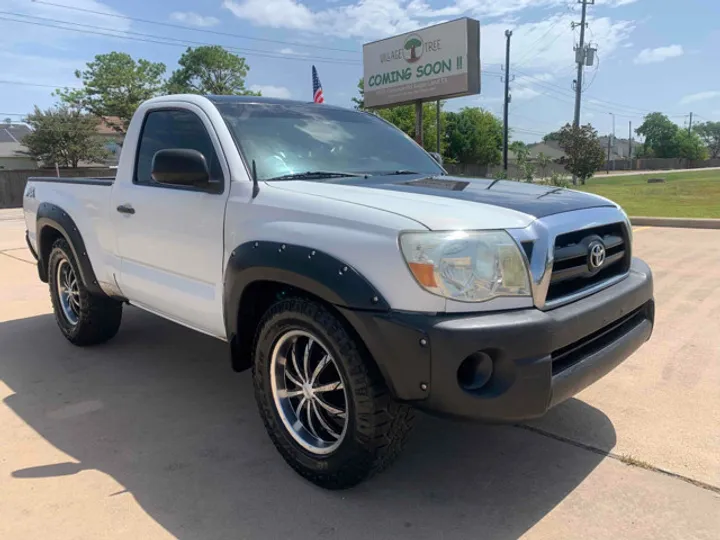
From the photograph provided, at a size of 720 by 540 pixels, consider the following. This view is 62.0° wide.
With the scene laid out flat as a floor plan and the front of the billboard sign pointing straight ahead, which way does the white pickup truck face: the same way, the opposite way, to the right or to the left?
to the left

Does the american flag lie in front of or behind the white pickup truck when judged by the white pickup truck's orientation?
behind

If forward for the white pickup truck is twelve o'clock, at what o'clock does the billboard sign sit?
The billboard sign is roughly at 8 o'clock from the white pickup truck.

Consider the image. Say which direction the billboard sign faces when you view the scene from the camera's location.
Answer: facing the viewer and to the left of the viewer

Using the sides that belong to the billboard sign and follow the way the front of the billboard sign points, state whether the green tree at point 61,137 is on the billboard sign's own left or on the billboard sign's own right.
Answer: on the billboard sign's own right

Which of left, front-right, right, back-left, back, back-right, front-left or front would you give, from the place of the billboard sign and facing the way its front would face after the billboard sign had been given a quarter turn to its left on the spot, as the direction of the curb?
front

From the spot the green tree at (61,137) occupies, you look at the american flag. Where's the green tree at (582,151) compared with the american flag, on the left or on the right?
left

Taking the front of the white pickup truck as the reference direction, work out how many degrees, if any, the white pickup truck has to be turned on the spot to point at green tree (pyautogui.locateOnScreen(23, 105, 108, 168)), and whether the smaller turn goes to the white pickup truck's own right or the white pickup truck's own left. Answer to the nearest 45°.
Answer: approximately 180°

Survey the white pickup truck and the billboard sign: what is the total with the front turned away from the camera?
0

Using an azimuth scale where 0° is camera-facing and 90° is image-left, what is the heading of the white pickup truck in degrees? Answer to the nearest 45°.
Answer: approximately 315°
